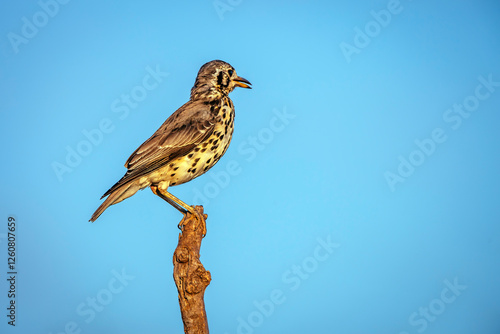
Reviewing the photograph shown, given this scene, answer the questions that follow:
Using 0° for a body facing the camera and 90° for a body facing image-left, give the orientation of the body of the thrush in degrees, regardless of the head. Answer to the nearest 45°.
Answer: approximately 270°

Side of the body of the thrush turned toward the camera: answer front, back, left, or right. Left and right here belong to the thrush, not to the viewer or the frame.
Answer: right
